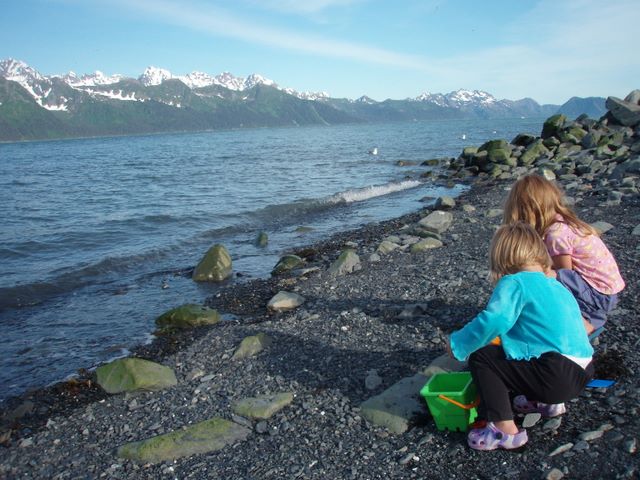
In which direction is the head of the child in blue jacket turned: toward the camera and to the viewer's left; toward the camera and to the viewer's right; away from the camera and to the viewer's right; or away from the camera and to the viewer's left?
away from the camera and to the viewer's left

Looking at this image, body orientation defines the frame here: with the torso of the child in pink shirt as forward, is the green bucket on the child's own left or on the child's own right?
on the child's own left

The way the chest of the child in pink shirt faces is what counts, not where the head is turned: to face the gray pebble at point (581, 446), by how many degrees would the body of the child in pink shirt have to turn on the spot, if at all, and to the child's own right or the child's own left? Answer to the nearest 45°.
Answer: approximately 90° to the child's own left

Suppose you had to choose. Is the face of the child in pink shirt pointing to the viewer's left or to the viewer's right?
to the viewer's left

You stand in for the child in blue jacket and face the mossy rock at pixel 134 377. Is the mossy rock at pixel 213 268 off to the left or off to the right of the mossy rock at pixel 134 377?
right

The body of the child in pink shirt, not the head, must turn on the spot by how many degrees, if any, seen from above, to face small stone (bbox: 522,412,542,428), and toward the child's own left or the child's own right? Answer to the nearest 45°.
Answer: approximately 90° to the child's own left

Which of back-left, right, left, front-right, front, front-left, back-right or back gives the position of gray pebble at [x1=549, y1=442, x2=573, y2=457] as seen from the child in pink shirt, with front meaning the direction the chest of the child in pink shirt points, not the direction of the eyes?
left

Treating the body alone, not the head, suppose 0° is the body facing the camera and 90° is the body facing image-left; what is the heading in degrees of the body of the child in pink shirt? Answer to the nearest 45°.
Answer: approximately 90°

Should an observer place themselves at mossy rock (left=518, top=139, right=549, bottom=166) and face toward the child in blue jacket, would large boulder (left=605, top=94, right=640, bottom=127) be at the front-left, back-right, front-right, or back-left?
back-left

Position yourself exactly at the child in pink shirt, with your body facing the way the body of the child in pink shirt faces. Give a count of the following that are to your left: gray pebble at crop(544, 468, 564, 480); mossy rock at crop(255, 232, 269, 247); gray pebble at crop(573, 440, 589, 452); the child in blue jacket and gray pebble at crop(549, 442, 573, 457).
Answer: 4

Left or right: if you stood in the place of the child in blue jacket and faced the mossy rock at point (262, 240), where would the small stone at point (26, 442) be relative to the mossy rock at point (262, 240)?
left

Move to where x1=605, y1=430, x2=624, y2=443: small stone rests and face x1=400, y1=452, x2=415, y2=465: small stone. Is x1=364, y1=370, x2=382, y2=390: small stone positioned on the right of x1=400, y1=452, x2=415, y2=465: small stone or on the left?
right

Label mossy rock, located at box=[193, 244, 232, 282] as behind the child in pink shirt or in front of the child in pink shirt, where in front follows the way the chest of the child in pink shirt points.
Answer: in front

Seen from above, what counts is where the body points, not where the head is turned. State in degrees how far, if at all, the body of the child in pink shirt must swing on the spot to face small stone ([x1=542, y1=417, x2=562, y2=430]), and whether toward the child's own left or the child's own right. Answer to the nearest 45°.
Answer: approximately 90° to the child's own left
